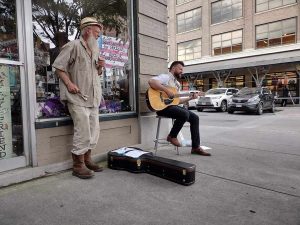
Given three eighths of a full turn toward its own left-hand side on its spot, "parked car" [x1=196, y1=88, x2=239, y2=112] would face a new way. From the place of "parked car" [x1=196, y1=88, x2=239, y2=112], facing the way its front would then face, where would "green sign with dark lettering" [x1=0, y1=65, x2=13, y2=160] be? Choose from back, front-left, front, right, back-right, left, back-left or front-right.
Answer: right

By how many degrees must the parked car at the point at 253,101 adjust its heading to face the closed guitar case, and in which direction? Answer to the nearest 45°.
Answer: approximately 45° to its left

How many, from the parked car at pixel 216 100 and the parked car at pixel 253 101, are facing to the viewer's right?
0

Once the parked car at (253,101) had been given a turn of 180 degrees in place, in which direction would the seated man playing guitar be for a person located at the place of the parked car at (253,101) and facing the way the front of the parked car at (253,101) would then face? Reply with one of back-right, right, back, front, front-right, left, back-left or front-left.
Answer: back-right

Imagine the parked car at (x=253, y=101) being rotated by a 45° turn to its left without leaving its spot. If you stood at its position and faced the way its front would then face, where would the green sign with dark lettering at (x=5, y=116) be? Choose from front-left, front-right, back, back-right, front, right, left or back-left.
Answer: front

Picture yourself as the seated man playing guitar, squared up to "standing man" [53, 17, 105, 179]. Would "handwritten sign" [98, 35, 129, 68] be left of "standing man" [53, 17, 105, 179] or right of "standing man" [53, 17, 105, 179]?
right

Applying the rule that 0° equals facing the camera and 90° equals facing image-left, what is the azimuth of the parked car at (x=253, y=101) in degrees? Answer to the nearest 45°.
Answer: approximately 45°

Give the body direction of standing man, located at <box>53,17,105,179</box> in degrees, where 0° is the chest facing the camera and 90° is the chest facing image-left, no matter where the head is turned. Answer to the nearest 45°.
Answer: approximately 315°

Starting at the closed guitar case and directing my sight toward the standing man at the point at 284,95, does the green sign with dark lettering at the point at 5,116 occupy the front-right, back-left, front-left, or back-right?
back-left

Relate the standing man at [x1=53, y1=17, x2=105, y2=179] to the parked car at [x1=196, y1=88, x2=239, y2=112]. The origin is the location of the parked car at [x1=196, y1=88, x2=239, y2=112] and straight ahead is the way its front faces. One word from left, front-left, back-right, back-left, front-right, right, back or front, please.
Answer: front-left
